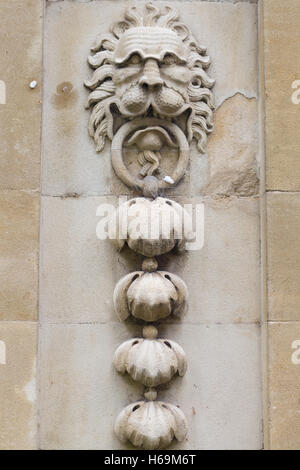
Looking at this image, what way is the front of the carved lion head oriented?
toward the camera
